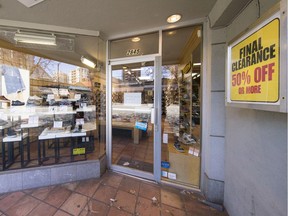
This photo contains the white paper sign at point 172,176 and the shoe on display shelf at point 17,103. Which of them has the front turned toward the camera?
the white paper sign

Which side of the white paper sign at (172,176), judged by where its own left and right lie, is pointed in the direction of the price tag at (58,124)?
right

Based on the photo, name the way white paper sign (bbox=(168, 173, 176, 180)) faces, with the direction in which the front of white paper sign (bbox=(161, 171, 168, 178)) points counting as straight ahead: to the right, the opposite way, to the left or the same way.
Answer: the same way

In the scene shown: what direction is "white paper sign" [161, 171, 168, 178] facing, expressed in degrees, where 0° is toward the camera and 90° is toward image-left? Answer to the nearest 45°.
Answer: approximately 0°

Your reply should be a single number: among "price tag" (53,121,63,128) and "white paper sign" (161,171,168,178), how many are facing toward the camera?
2

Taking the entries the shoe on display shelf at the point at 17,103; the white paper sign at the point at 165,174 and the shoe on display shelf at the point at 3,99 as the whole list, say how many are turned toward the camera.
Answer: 1

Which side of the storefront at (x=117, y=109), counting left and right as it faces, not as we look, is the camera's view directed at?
front

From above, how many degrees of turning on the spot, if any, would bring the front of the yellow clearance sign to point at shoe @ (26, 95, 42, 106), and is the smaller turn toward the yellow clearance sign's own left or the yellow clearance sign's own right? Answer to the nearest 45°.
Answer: approximately 45° to the yellow clearance sign's own right

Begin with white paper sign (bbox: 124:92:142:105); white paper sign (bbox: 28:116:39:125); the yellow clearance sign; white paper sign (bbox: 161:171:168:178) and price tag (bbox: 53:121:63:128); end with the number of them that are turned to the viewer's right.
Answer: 0

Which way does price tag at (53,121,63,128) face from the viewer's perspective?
toward the camera
